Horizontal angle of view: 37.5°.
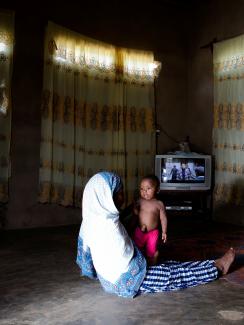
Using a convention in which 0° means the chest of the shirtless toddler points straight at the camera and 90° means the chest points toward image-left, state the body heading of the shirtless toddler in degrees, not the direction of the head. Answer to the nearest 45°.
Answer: approximately 45°

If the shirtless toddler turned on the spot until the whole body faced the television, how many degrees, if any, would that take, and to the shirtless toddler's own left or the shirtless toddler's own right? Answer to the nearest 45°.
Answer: approximately 135° to the shirtless toddler's own right

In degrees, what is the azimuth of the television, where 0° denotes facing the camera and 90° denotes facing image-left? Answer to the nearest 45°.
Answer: approximately 0°

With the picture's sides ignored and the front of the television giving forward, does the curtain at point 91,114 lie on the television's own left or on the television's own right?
on the television's own right

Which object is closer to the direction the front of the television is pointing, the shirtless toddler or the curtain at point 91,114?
the shirtless toddler

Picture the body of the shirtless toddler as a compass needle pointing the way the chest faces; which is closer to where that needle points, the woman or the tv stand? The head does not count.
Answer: the woman

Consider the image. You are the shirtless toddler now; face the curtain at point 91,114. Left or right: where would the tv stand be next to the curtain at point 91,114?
right
